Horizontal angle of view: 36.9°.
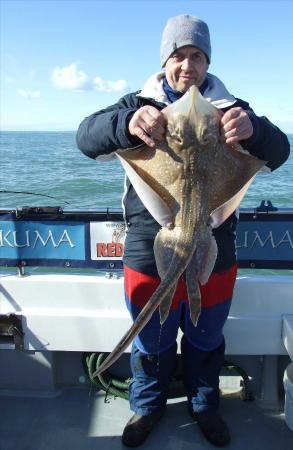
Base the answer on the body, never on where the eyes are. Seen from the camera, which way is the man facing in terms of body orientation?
toward the camera
